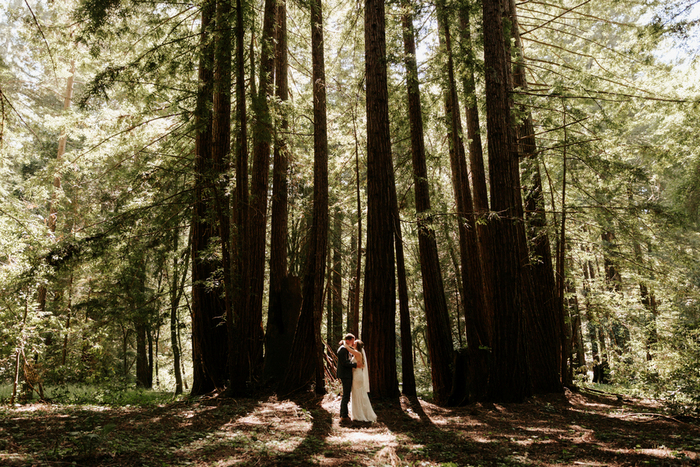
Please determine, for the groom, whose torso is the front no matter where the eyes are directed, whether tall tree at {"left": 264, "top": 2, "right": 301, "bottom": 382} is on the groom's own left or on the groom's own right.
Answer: on the groom's own left

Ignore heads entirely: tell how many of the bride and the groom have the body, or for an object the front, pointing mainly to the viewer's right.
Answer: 1

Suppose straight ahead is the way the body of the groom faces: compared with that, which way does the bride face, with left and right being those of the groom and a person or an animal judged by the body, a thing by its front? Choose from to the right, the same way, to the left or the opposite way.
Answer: the opposite way

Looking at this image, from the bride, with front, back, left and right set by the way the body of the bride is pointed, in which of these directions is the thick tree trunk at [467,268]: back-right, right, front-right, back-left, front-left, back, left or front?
back-right

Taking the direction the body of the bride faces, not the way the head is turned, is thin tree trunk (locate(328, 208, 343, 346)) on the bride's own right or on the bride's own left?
on the bride's own right

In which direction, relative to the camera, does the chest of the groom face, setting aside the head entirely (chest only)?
to the viewer's right

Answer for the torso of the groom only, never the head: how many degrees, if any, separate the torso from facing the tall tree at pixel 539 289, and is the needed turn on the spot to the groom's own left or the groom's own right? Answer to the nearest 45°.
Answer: approximately 45° to the groom's own left

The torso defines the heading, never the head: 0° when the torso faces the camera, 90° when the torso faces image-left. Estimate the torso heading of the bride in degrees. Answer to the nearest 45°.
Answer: approximately 90°
